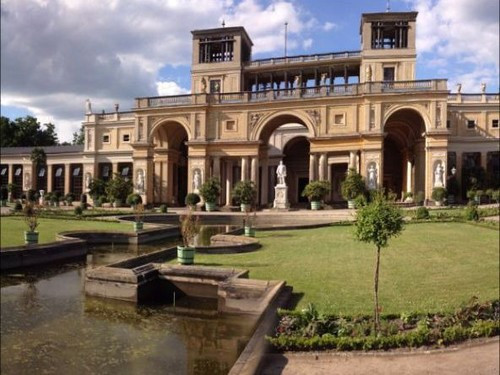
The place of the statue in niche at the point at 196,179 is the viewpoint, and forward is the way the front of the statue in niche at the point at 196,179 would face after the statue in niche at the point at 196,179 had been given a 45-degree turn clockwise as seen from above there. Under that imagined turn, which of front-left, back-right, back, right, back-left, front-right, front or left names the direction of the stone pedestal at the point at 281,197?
left

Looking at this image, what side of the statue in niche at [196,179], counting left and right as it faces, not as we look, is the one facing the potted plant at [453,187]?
left

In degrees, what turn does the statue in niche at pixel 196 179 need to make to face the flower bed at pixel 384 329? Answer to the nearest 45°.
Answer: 0° — it already faces it

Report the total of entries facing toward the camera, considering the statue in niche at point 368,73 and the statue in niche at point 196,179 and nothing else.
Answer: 2

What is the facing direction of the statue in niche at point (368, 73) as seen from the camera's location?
facing the viewer

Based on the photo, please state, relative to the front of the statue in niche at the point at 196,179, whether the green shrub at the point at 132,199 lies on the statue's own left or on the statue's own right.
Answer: on the statue's own right

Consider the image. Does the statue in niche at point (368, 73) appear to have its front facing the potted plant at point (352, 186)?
yes

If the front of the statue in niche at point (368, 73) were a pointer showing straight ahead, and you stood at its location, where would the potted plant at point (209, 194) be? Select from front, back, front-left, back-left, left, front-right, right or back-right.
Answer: front-right

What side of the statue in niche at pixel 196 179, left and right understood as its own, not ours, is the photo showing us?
front

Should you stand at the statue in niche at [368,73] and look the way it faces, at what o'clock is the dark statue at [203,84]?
The dark statue is roughly at 3 o'clock from the statue in niche.
